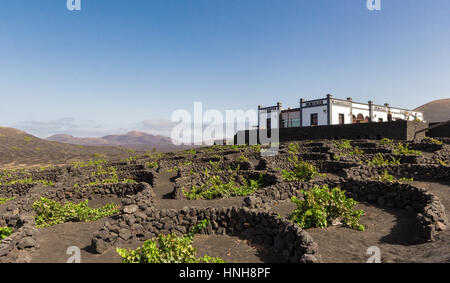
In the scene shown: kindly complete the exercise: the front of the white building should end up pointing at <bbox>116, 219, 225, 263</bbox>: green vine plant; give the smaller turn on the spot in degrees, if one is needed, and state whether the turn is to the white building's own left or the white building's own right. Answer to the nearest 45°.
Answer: approximately 45° to the white building's own right

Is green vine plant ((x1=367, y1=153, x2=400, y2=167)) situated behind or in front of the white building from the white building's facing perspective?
in front

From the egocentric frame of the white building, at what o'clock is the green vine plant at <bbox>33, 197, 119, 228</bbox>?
The green vine plant is roughly at 2 o'clock from the white building.

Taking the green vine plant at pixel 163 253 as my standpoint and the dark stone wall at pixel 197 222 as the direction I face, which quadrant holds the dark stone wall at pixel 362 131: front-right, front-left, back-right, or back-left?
front-right

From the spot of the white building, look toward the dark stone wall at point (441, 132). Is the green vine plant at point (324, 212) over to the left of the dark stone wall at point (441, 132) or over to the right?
right

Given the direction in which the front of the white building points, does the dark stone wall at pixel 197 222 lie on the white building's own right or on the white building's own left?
on the white building's own right

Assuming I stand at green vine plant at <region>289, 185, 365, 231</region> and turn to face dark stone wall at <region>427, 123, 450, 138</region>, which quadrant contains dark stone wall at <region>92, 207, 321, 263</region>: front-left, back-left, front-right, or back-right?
back-left

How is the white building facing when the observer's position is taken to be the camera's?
facing the viewer and to the right of the viewer

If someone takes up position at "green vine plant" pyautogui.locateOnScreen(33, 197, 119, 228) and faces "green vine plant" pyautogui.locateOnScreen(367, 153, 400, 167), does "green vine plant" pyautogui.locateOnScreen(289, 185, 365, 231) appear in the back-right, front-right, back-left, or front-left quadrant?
front-right

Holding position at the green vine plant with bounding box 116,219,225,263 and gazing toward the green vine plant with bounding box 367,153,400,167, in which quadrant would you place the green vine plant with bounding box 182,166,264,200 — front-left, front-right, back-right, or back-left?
front-left

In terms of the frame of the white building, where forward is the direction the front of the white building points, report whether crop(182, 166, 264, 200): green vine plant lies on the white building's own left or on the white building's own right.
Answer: on the white building's own right
